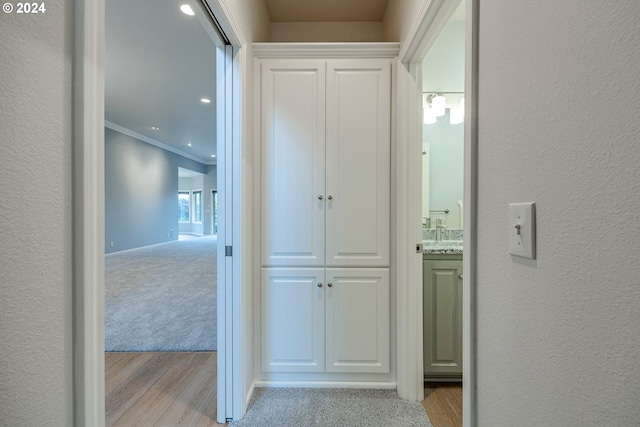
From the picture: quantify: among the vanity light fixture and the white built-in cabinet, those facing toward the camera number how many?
2

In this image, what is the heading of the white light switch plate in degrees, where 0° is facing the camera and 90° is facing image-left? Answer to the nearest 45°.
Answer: approximately 45°

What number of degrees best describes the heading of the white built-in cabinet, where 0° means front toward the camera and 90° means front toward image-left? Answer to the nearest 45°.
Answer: approximately 0°

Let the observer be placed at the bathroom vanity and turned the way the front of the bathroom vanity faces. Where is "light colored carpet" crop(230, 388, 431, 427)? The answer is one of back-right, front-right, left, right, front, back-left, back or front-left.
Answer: front-right

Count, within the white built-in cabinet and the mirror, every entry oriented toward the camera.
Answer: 2

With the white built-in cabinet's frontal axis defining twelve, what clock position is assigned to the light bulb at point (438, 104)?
The light bulb is roughly at 8 o'clock from the white built-in cabinet.

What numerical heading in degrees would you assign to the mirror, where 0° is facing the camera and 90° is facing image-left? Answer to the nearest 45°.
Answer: approximately 0°

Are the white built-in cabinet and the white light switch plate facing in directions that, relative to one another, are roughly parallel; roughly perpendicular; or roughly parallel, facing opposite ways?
roughly perpendicular
